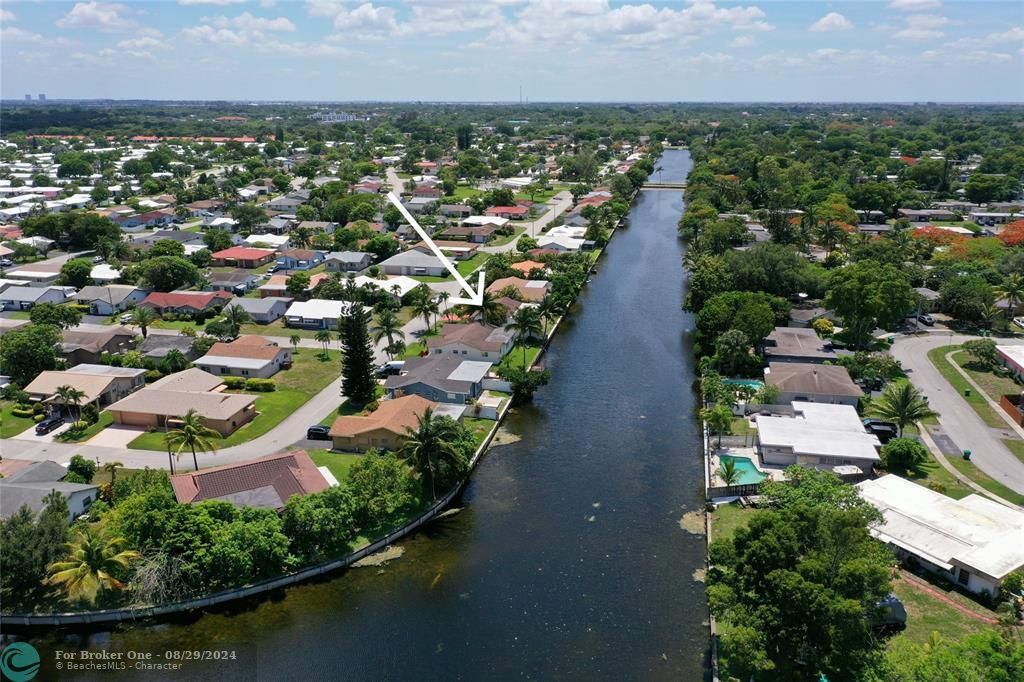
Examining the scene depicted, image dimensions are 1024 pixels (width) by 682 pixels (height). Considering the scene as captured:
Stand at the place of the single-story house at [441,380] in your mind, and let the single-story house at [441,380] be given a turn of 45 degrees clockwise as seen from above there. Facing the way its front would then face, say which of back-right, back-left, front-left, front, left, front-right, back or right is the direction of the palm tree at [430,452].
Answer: back-left

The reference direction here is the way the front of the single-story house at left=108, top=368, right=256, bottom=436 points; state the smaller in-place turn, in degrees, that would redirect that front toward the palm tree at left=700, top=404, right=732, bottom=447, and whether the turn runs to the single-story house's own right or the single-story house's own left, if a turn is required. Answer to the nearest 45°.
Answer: approximately 45° to the single-story house's own left

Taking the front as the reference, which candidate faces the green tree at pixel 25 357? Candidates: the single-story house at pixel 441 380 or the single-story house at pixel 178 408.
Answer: the single-story house at pixel 441 380

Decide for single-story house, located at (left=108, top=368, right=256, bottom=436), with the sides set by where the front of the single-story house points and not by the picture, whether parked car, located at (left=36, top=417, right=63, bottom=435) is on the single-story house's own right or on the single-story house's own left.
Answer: on the single-story house's own right

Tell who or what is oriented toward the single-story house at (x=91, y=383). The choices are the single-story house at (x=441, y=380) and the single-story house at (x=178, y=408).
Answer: the single-story house at (x=441, y=380)

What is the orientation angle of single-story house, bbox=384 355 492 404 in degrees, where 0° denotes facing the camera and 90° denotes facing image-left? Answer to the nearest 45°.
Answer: approximately 90°

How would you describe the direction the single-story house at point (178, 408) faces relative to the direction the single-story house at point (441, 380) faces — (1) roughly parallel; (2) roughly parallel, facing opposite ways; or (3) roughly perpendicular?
roughly perpendicular

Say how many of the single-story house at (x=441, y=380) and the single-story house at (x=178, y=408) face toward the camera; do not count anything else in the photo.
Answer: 1

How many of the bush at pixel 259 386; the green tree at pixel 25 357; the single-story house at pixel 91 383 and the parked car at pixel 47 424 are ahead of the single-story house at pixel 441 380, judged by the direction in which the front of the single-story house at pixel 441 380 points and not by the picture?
4

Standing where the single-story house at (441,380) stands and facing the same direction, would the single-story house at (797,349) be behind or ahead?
behind

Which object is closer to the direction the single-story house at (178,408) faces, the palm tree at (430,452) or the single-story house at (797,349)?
the palm tree

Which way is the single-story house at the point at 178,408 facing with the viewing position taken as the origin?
facing the viewer

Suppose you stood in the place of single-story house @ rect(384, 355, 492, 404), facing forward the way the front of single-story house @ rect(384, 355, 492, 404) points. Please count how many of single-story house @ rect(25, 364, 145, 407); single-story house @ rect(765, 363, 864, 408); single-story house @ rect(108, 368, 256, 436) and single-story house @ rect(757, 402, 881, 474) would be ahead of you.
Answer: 2

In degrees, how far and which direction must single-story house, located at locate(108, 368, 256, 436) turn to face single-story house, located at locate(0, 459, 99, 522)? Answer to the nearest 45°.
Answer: approximately 45° to its right

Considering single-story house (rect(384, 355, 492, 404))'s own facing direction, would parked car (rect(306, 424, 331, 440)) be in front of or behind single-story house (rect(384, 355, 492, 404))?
in front

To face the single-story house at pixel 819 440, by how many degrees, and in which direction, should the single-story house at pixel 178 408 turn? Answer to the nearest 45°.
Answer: approximately 45° to its left

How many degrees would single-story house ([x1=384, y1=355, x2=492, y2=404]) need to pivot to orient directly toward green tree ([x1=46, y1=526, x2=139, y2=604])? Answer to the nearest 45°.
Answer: approximately 45° to its left

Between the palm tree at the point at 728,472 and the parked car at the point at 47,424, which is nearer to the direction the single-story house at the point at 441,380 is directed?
the parked car
